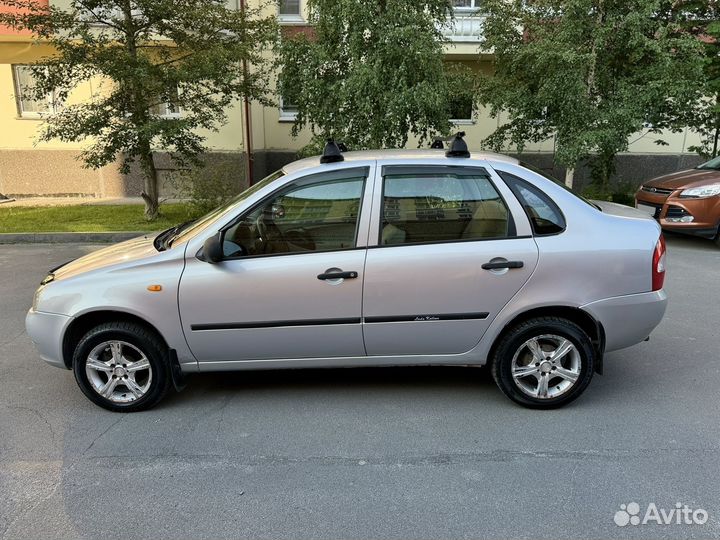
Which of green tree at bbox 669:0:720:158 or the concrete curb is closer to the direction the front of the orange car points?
the concrete curb

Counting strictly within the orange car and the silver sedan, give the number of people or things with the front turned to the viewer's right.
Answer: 0

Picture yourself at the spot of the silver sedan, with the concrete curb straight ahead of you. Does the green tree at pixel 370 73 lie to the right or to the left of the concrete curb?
right

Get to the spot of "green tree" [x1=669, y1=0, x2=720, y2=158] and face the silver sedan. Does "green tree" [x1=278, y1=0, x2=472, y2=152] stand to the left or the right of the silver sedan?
right

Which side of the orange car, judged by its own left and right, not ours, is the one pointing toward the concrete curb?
front

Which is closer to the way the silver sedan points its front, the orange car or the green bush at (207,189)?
the green bush

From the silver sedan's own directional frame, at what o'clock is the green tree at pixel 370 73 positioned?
The green tree is roughly at 3 o'clock from the silver sedan.

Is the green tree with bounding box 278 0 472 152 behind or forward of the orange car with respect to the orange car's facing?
forward

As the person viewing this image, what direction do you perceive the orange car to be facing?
facing the viewer and to the left of the viewer

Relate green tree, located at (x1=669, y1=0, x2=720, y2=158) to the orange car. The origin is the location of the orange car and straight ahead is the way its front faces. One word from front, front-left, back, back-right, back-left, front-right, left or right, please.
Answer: back-right

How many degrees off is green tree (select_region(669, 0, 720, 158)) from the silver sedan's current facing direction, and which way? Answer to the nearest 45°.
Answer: approximately 135° to its right

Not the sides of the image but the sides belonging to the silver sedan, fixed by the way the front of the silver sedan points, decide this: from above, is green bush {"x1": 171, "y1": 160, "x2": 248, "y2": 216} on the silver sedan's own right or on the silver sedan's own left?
on the silver sedan's own right

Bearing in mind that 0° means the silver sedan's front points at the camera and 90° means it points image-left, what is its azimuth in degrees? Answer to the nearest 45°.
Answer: approximately 90°

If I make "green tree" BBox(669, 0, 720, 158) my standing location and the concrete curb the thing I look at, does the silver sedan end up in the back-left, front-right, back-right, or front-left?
front-left
